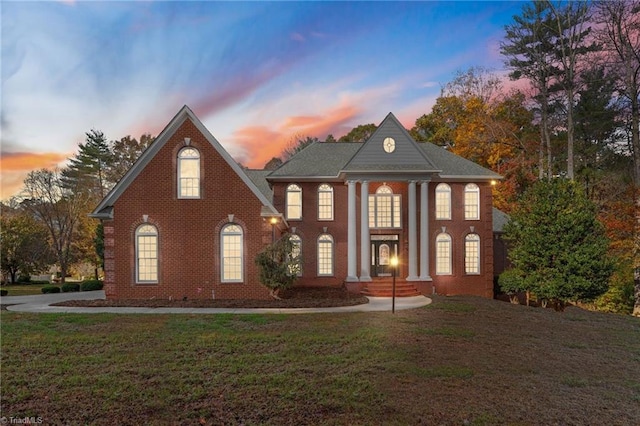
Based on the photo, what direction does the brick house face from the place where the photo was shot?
facing the viewer

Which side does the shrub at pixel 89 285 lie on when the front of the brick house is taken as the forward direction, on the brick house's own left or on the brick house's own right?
on the brick house's own right

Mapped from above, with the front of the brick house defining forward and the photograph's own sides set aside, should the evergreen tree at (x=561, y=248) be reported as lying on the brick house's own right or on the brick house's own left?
on the brick house's own left
